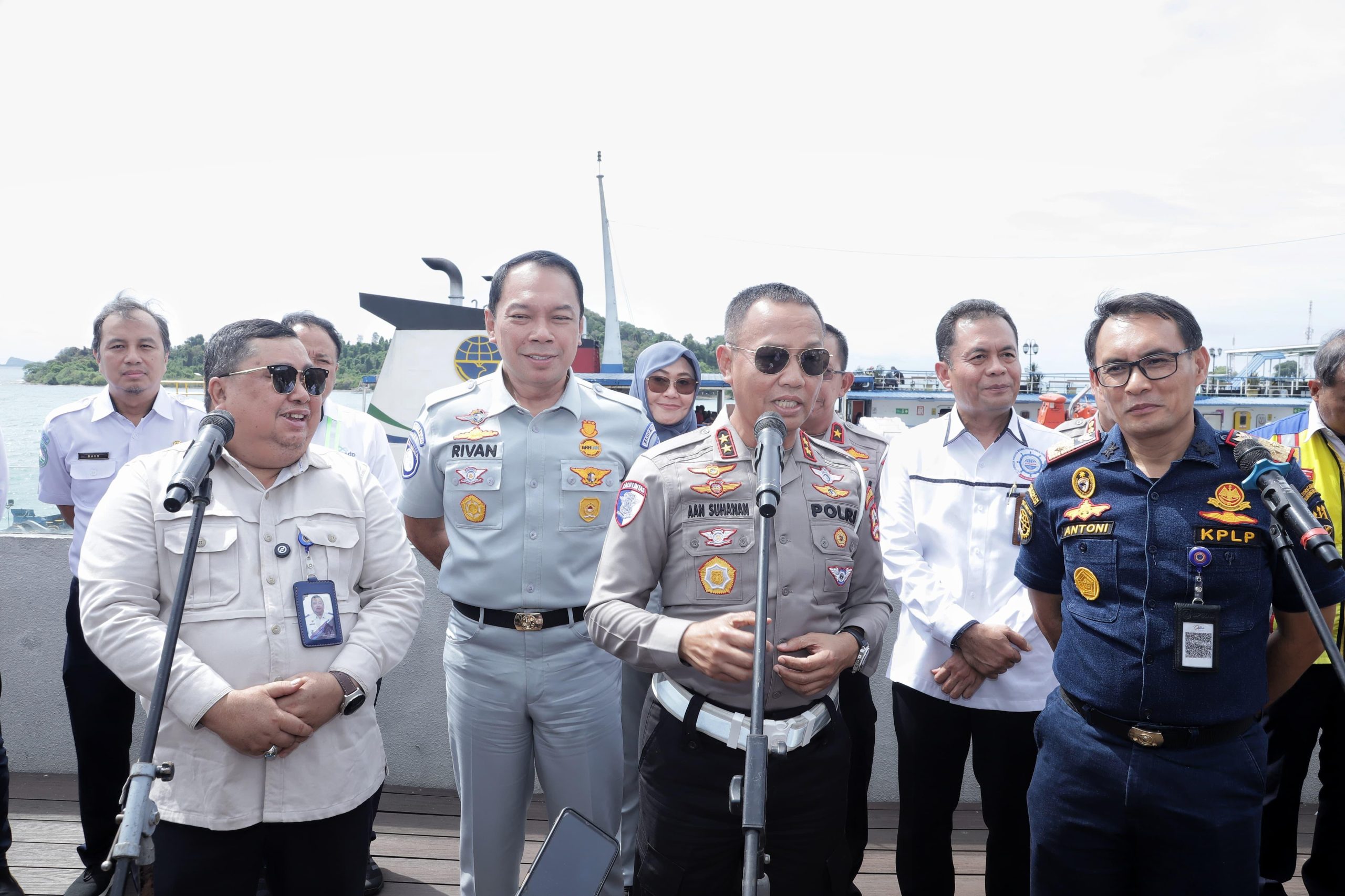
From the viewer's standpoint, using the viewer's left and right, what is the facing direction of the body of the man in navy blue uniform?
facing the viewer

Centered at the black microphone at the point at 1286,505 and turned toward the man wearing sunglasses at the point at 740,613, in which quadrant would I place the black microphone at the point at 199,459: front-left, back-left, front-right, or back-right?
front-left

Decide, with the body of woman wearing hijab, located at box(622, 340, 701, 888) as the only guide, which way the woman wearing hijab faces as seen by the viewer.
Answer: toward the camera

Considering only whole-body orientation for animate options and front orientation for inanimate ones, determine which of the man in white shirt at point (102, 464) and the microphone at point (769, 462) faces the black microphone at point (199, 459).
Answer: the man in white shirt

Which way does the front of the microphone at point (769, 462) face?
away from the camera

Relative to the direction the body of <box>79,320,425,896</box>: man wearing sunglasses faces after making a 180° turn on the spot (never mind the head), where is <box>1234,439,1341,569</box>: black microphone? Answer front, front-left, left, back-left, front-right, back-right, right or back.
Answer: back-right

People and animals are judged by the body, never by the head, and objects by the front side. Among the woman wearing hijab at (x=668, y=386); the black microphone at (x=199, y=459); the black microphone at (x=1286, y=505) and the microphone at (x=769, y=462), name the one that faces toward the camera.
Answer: the woman wearing hijab

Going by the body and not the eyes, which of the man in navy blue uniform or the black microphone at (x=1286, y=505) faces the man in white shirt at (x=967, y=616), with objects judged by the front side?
the black microphone

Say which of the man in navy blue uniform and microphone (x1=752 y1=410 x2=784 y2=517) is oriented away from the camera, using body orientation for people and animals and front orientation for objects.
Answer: the microphone

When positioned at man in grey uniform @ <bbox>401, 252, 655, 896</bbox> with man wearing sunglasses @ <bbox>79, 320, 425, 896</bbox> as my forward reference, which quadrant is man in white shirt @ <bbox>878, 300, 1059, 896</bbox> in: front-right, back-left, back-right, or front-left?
back-left

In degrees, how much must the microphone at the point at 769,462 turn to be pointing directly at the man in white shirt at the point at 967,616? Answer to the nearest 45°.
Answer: approximately 45° to its right

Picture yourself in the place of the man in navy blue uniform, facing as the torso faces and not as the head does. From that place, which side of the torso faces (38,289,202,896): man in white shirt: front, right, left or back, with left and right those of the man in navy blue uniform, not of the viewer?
right

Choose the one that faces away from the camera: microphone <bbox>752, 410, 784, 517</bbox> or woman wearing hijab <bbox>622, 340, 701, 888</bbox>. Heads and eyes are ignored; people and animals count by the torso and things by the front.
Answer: the microphone

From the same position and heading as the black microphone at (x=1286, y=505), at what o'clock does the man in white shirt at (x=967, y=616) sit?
The man in white shirt is roughly at 12 o'clock from the black microphone.

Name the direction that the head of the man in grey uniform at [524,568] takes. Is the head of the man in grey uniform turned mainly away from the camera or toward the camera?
toward the camera

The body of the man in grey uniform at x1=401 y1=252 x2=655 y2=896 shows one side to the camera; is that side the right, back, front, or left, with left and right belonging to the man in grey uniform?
front
